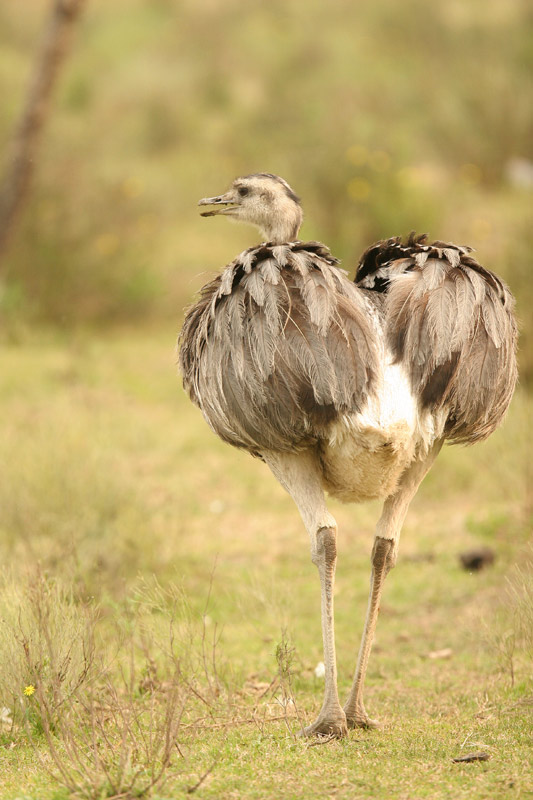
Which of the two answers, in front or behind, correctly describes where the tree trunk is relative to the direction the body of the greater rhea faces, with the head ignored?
in front

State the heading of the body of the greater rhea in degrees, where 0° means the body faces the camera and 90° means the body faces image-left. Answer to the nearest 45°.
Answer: approximately 135°
